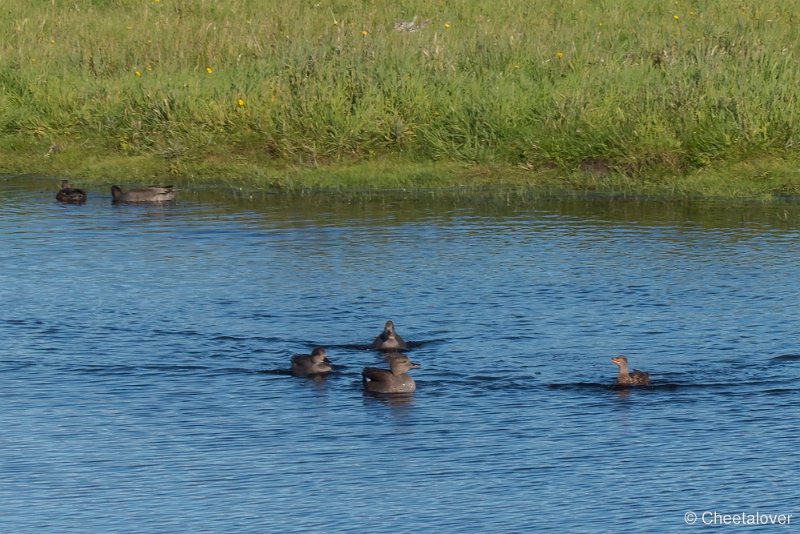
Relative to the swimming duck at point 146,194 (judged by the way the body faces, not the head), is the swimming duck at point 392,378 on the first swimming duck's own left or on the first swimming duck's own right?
on the first swimming duck's own left

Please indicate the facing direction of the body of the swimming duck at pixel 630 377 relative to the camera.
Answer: to the viewer's left

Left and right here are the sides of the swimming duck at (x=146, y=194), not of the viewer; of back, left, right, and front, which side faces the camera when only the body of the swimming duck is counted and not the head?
left

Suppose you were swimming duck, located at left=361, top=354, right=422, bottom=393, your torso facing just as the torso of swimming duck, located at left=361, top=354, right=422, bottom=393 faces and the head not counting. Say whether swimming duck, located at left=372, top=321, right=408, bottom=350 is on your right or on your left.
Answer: on your left

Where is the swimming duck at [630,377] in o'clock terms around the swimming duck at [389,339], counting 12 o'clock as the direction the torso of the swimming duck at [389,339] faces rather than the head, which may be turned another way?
the swimming duck at [630,377] is roughly at 10 o'clock from the swimming duck at [389,339].

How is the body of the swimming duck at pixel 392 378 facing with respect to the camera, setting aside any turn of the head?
to the viewer's right

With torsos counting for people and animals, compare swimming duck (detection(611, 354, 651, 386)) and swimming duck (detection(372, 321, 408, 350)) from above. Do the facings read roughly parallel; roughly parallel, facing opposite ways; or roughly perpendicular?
roughly perpendicular

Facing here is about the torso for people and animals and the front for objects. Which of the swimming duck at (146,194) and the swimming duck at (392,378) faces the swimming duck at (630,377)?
the swimming duck at (392,378)

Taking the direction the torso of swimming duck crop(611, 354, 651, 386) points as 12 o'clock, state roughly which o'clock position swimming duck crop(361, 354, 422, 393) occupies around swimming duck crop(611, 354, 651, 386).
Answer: swimming duck crop(361, 354, 422, 393) is roughly at 12 o'clock from swimming duck crop(611, 354, 651, 386).

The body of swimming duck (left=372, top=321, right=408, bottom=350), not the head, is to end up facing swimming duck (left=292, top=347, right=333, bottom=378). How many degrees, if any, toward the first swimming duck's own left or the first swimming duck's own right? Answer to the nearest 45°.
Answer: approximately 45° to the first swimming duck's own right

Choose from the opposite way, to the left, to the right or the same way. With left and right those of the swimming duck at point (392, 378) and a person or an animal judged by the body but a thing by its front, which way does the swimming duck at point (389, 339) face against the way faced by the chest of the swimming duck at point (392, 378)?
to the right

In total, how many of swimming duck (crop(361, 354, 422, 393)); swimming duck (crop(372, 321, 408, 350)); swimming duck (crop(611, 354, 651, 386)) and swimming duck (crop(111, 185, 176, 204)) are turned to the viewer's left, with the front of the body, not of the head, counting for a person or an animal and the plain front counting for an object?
2

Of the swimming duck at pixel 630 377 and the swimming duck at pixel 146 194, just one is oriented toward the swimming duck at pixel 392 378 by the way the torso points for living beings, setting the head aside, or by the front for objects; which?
the swimming duck at pixel 630 377

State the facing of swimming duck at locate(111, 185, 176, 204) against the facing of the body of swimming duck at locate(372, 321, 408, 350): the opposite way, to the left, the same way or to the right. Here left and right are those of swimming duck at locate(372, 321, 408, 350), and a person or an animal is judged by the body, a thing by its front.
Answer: to the right

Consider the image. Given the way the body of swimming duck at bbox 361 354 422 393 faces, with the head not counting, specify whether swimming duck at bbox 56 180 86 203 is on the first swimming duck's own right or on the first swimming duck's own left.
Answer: on the first swimming duck's own left

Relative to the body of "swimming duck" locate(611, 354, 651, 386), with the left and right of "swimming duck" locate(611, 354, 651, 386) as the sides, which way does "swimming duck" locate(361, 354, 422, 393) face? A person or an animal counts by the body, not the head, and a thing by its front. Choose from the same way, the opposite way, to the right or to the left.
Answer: the opposite way

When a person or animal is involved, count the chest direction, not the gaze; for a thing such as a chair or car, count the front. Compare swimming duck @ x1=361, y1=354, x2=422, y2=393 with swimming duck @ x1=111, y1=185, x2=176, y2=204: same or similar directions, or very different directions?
very different directions
